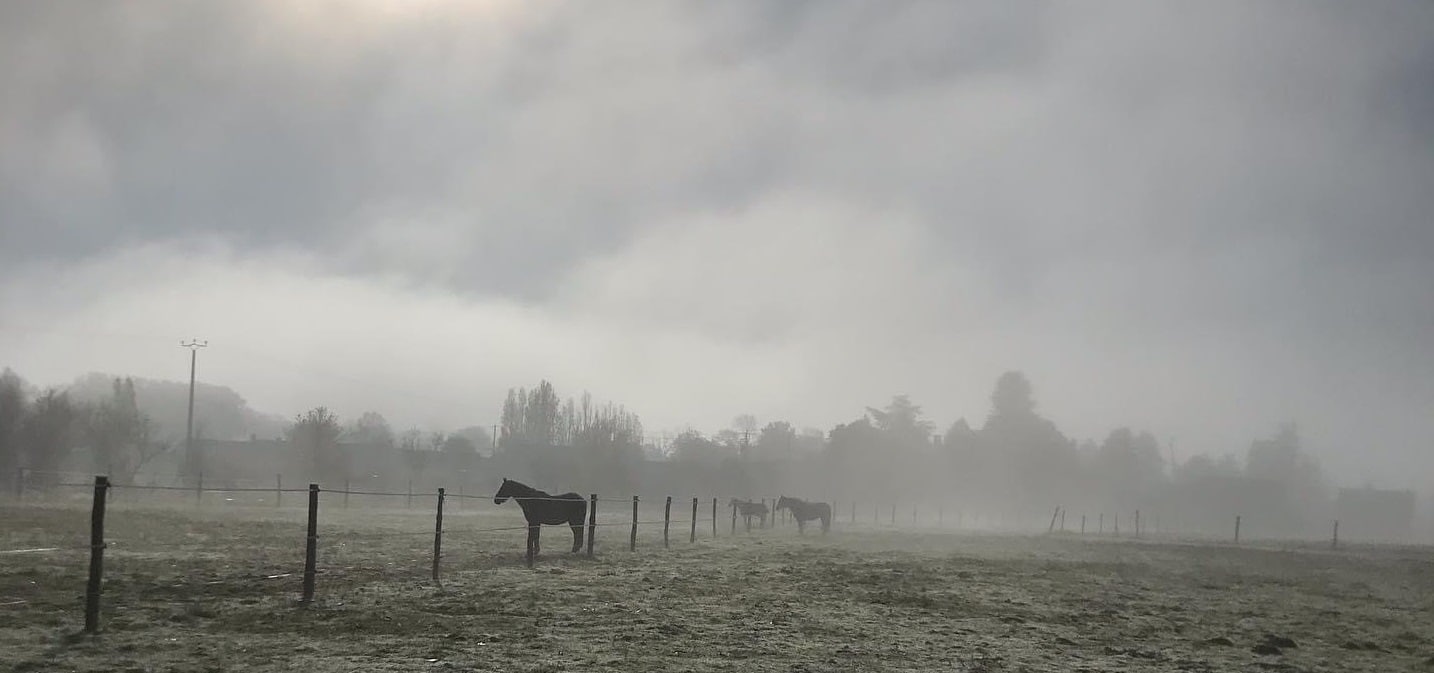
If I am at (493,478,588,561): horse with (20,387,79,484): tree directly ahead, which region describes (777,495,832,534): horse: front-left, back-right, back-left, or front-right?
front-right

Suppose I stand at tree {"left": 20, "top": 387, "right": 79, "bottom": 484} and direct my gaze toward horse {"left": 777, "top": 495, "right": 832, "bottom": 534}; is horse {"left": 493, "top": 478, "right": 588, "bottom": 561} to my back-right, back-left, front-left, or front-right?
front-right

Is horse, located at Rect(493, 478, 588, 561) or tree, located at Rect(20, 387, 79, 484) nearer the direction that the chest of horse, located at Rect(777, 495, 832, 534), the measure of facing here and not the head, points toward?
the tree

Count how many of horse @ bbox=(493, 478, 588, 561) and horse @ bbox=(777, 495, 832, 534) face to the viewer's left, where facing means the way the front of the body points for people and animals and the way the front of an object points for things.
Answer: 2

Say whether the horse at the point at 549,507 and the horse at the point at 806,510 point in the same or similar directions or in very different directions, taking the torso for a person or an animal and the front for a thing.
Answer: same or similar directions

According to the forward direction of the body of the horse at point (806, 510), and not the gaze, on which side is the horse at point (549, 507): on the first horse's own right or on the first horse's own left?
on the first horse's own left

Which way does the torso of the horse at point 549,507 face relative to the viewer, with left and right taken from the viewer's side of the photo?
facing to the left of the viewer

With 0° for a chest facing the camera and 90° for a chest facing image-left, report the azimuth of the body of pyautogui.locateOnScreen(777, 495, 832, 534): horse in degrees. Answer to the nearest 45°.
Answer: approximately 90°

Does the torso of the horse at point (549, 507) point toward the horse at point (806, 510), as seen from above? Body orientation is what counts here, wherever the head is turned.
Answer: no
